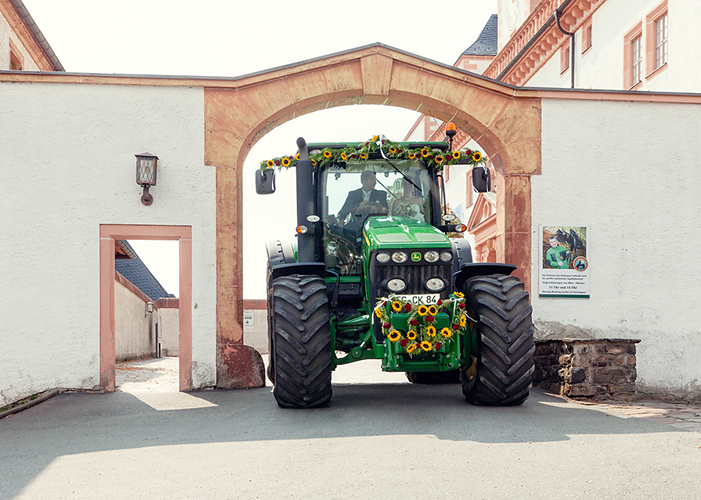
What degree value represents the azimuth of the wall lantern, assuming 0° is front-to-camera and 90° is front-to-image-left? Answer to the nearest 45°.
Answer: approximately 0°

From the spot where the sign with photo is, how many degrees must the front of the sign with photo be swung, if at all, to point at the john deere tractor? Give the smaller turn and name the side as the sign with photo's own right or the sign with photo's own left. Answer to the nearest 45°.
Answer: approximately 45° to the sign with photo's own right

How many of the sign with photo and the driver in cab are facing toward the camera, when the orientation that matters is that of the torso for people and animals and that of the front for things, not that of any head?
2

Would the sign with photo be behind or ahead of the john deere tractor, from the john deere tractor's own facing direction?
behind

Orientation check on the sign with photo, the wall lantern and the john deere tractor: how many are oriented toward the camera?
3

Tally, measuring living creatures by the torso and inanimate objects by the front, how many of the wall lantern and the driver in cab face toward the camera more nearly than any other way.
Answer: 2

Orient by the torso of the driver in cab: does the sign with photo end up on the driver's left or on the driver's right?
on the driver's left

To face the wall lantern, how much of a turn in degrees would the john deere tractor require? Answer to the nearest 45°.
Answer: approximately 135° to its right

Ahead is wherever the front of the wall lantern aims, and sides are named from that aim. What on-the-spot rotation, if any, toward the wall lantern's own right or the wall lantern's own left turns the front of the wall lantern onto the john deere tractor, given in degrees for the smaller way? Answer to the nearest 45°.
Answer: approximately 45° to the wall lantern's own left

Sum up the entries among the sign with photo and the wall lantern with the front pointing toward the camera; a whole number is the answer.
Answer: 2
